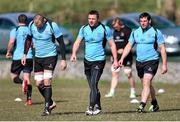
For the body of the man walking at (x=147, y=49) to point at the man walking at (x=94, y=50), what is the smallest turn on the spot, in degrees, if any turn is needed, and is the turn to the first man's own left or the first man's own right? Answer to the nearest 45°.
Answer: approximately 45° to the first man's own right

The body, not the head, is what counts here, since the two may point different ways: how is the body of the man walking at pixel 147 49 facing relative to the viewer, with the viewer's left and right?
facing the viewer and to the left of the viewer

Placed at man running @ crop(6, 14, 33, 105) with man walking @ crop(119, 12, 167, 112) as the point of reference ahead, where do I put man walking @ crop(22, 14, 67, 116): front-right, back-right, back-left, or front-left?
front-right

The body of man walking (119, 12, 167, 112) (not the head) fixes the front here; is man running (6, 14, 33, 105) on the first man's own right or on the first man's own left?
on the first man's own right

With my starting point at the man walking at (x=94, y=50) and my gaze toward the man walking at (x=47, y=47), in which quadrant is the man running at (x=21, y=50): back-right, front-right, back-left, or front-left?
front-right

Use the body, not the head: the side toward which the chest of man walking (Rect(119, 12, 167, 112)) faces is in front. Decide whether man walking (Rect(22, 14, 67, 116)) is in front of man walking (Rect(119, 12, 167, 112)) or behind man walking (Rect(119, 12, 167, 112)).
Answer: in front
